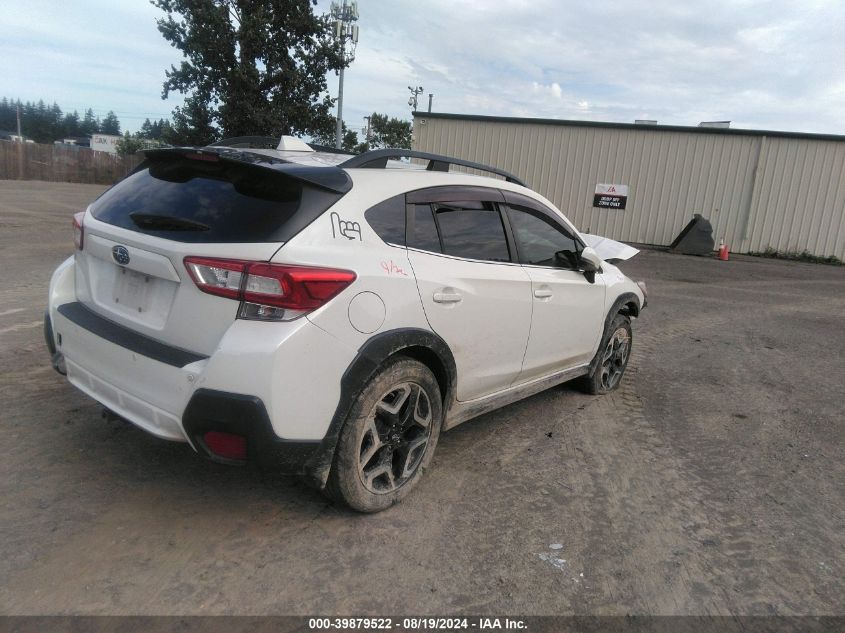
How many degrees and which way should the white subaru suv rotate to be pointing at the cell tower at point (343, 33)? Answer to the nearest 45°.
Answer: approximately 45° to its left

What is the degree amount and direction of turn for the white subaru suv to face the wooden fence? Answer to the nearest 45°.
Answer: approximately 90° to its left

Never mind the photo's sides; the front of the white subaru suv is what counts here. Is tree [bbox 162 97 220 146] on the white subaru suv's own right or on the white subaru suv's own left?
on the white subaru suv's own left

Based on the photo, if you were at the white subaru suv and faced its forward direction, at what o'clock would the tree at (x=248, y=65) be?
The tree is roughly at 10 o'clock from the white subaru suv.

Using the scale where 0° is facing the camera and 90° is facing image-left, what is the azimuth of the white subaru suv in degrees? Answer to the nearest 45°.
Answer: approximately 225°

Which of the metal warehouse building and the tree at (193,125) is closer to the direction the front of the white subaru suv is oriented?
the metal warehouse building

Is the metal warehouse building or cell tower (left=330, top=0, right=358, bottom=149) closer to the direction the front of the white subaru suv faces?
the metal warehouse building

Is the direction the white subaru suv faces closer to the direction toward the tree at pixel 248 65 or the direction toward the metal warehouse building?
the metal warehouse building

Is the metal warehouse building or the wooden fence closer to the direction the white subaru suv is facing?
the metal warehouse building
